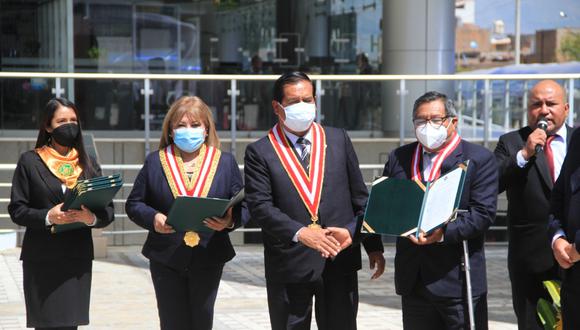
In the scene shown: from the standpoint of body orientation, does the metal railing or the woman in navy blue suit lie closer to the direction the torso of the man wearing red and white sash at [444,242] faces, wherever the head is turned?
the woman in navy blue suit

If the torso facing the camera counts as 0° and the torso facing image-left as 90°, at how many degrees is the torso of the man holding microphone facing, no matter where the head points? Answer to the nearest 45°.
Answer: approximately 0°

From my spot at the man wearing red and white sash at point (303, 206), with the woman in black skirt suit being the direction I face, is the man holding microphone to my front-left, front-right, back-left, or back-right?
back-right

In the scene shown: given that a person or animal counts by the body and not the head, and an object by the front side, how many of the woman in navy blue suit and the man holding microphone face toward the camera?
2

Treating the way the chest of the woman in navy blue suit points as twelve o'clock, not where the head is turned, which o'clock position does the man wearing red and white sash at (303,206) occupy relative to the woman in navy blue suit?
The man wearing red and white sash is roughly at 10 o'clock from the woman in navy blue suit.

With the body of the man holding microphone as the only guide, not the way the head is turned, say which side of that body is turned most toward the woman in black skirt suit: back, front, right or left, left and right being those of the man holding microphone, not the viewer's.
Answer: right

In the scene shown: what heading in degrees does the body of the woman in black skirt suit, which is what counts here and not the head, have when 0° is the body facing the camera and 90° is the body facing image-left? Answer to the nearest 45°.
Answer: approximately 315°
